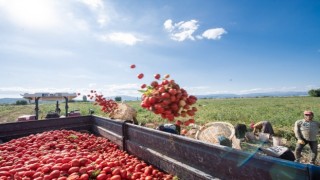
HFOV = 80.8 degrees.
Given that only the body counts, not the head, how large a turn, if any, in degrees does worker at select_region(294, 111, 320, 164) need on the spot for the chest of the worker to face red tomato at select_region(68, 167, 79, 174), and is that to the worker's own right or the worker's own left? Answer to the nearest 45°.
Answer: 0° — they already face it

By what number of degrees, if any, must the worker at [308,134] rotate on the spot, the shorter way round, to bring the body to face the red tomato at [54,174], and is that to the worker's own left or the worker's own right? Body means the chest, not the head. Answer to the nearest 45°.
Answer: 0° — they already face it

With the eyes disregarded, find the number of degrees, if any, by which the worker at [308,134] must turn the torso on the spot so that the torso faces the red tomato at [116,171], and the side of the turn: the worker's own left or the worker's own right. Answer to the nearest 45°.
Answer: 0° — they already face it

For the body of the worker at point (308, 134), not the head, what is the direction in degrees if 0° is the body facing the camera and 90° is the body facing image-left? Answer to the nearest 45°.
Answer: approximately 0°

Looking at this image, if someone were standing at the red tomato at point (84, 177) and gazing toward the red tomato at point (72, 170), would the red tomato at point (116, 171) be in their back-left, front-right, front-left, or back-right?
back-right

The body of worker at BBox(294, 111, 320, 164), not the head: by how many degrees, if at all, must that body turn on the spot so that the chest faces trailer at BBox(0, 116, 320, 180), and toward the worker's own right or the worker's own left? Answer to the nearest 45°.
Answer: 0° — they already face it
